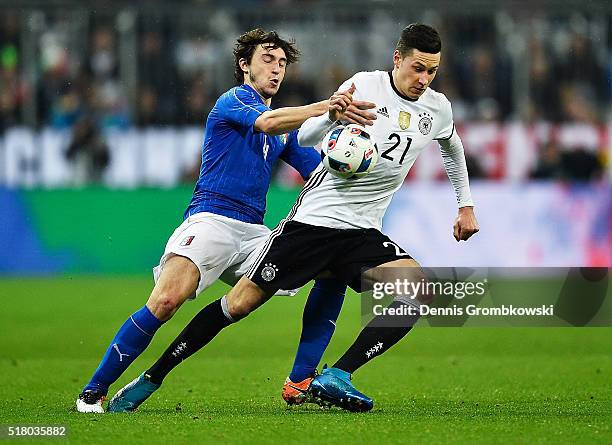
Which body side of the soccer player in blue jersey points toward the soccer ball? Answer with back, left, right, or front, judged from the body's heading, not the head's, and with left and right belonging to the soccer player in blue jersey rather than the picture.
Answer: front

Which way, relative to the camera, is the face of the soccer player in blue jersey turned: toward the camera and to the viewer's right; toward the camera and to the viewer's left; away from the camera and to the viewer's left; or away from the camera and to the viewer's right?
toward the camera and to the viewer's right

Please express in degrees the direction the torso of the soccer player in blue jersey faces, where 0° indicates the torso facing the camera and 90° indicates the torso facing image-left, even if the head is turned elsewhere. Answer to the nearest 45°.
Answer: approximately 315°
